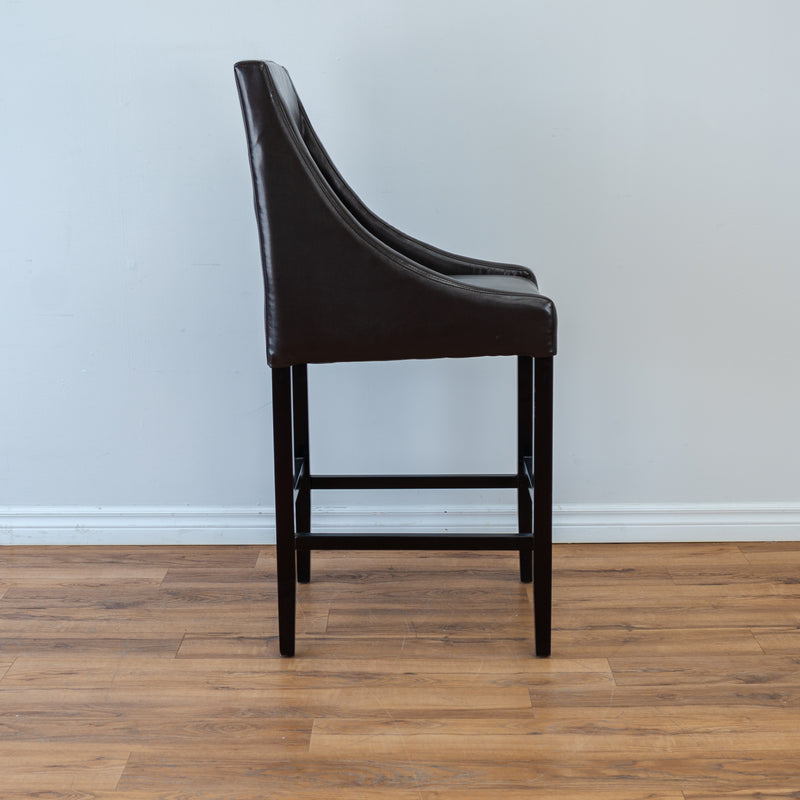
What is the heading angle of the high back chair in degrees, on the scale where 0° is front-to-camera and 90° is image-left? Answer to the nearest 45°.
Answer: approximately 270°
